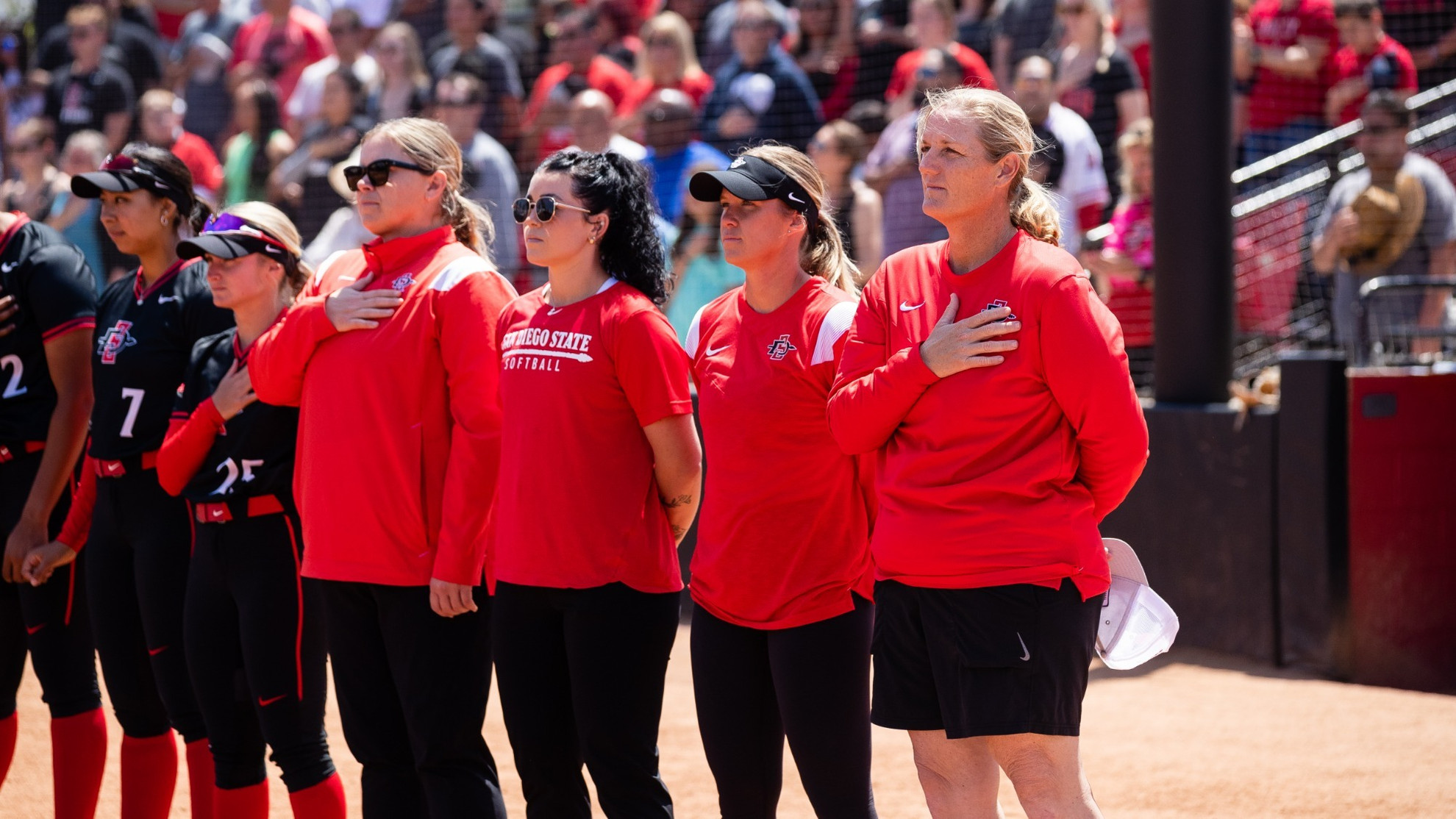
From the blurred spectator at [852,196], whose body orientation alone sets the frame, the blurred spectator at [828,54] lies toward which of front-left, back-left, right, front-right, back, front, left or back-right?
back-right

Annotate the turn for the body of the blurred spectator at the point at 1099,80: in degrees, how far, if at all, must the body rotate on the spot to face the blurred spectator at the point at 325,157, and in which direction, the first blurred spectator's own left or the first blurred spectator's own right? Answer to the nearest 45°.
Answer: approximately 45° to the first blurred spectator's own right

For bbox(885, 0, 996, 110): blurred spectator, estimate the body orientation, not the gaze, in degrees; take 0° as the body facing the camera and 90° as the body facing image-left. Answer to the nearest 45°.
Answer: approximately 0°
